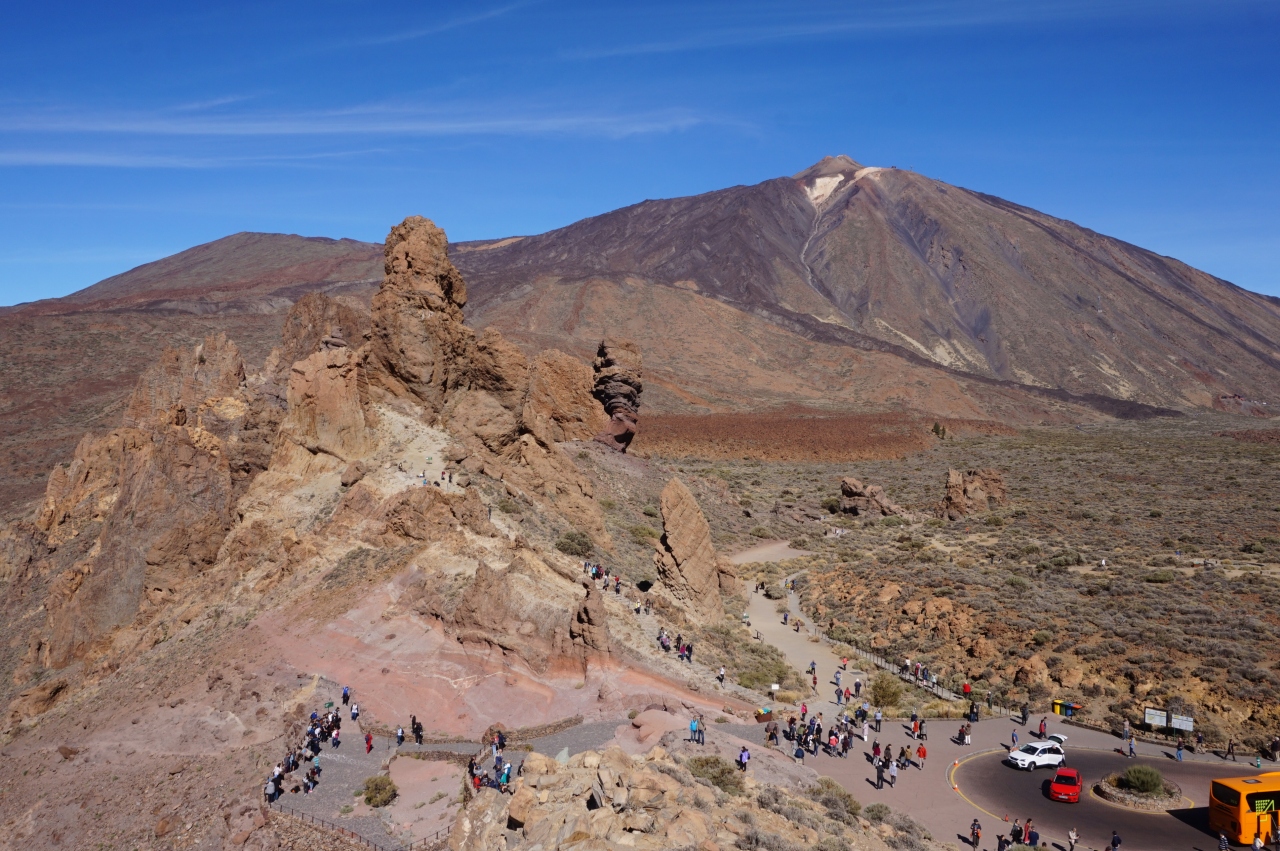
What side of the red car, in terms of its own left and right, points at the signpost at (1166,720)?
back

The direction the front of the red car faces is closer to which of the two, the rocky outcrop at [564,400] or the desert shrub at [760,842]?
the desert shrub

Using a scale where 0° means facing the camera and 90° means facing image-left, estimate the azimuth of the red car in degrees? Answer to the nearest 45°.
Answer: approximately 0°

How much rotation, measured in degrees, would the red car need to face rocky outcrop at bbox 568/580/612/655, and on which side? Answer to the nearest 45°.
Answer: approximately 90° to its right

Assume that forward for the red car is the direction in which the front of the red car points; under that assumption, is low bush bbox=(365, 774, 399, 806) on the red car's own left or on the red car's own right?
on the red car's own right

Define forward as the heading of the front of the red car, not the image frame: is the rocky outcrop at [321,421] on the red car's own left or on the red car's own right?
on the red car's own right

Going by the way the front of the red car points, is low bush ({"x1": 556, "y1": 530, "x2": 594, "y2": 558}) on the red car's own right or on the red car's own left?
on the red car's own right

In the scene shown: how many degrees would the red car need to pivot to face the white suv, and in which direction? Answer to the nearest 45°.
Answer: approximately 180°

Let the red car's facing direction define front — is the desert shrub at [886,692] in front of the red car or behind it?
behind

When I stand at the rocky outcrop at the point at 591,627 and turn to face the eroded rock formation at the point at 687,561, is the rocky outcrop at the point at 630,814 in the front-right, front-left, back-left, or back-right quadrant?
back-right

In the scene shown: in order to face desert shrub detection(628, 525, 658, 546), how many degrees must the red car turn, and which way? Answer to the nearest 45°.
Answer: approximately 135° to its right

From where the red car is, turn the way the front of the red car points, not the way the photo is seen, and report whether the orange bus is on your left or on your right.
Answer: on your left

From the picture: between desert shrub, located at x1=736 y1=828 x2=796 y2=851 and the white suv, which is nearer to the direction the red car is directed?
the desert shrub
